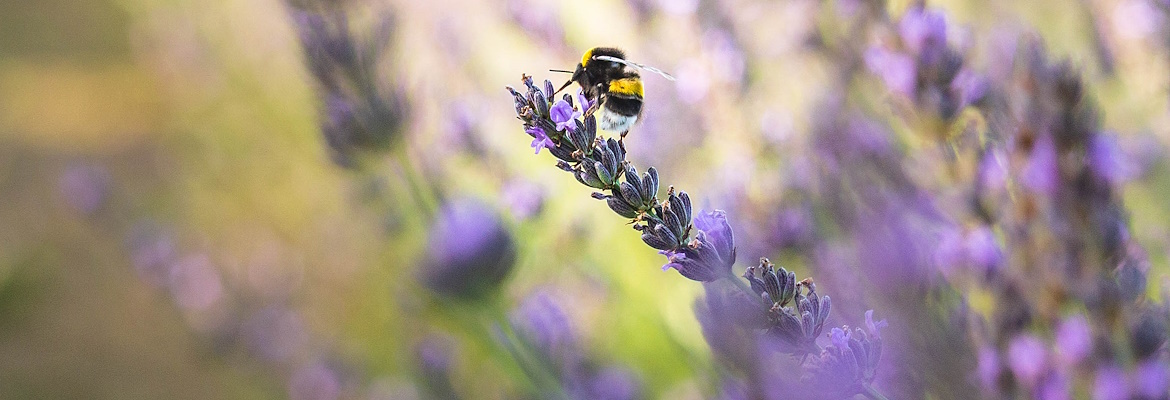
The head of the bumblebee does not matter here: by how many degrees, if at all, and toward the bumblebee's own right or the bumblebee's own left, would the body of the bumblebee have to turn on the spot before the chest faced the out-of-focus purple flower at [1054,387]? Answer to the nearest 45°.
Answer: approximately 180°

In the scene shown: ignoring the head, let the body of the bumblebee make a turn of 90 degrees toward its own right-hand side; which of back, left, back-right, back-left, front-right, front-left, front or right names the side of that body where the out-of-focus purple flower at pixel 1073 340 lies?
right

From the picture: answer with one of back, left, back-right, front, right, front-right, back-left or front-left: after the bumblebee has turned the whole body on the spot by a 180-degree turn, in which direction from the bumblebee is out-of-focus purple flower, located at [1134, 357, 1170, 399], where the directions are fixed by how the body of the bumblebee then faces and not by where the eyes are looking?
front
